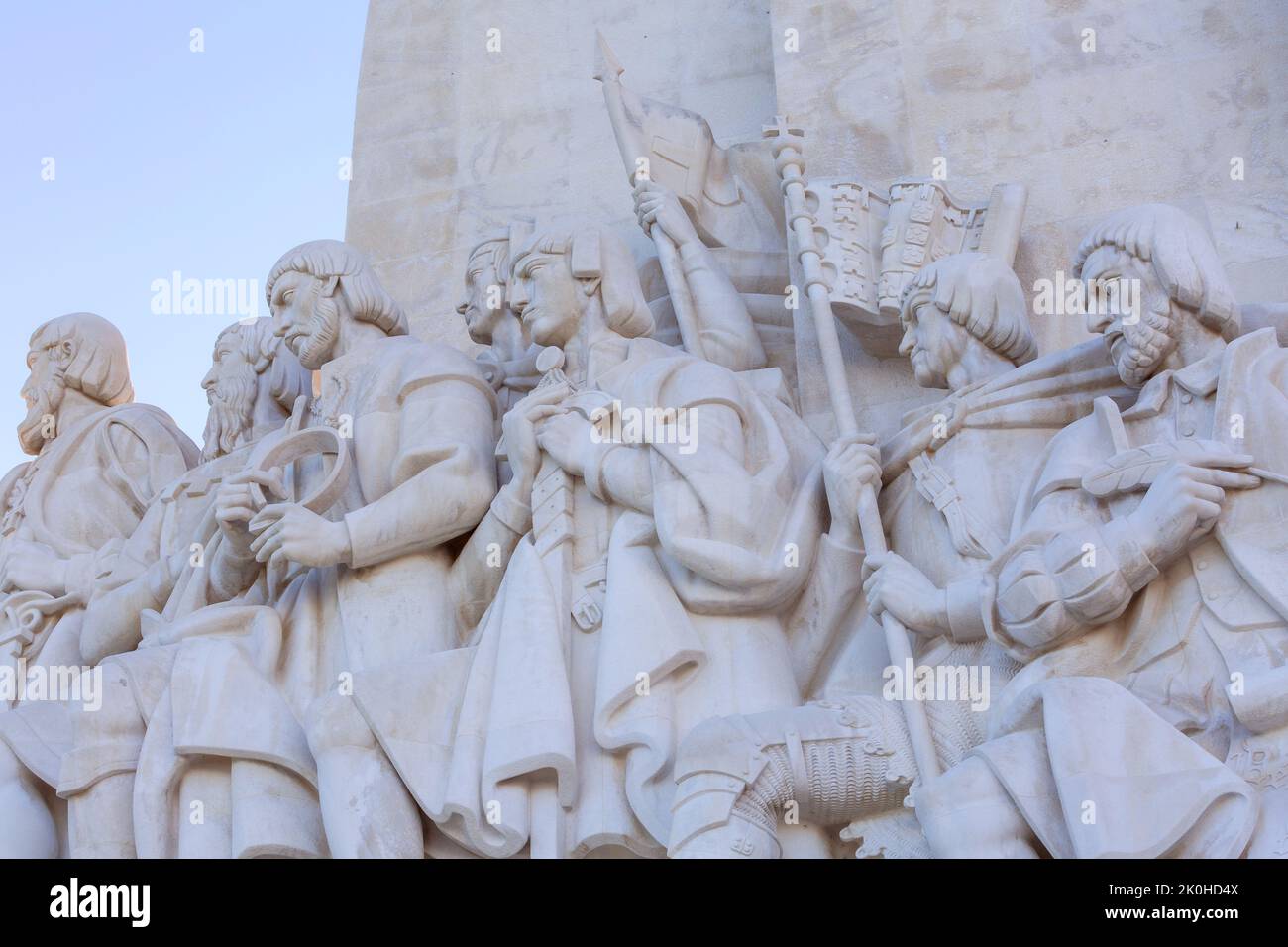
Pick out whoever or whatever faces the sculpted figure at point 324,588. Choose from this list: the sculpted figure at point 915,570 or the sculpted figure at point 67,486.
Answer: the sculpted figure at point 915,570

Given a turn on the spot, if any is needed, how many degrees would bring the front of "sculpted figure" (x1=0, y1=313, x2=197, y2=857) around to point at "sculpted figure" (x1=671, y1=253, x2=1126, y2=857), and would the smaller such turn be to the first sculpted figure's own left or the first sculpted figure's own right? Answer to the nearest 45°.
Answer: approximately 135° to the first sculpted figure's own left

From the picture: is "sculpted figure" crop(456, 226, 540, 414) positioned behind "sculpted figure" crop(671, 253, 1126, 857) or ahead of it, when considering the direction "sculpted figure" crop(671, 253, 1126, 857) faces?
ahead

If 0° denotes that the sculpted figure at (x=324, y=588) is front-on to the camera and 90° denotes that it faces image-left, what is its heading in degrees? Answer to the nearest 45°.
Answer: approximately 45°

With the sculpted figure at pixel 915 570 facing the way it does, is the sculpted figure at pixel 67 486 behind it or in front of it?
in front

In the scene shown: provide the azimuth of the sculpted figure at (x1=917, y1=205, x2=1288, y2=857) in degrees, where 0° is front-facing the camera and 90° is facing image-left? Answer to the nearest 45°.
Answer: approximately 45°

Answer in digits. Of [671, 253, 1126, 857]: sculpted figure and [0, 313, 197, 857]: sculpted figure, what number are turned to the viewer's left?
2

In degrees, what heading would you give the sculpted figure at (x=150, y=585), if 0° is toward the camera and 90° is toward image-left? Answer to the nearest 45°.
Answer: approximately 45°

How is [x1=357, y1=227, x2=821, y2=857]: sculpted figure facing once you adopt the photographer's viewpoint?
facing the viewer and to the left of the viewer

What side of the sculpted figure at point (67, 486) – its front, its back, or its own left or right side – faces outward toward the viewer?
left

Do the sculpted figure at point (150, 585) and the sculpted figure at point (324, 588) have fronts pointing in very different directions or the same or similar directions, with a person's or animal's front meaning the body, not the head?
same or similar directions

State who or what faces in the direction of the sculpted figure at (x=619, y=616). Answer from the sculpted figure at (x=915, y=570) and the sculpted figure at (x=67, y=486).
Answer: the sculpted figure at (x=915, y=570)

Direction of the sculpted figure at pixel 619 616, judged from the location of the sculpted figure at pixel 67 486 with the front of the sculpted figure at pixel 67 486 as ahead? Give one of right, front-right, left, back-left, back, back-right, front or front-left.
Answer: back-left

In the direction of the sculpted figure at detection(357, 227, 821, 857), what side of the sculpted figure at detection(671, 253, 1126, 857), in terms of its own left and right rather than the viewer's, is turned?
front

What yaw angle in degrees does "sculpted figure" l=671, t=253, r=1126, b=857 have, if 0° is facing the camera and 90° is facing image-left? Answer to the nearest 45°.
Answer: approximately 90°
